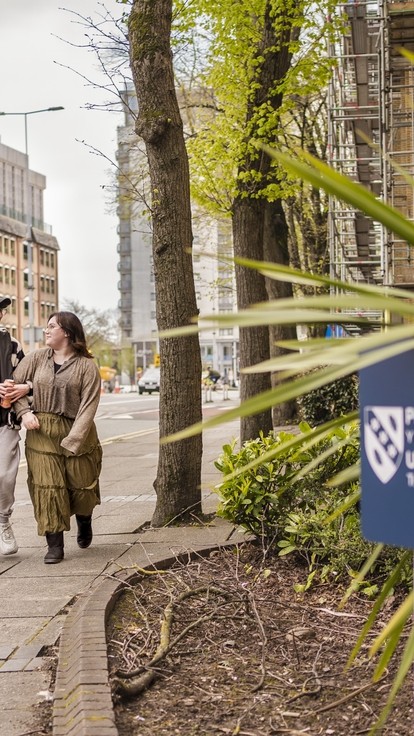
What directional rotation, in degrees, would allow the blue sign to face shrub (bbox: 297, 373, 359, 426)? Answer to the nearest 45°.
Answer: approximately 135° to its right

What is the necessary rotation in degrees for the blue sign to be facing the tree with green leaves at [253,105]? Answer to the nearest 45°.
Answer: approximately 135° to its right

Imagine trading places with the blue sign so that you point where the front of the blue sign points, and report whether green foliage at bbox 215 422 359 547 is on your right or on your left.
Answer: on your right

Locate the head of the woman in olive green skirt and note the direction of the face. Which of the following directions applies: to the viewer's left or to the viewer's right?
to the viewer's left

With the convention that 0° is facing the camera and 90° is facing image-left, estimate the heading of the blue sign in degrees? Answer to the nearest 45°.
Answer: approximately 45°

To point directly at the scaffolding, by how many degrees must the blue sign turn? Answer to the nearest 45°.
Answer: approximately 135° to its right

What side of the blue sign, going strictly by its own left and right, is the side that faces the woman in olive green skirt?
right
